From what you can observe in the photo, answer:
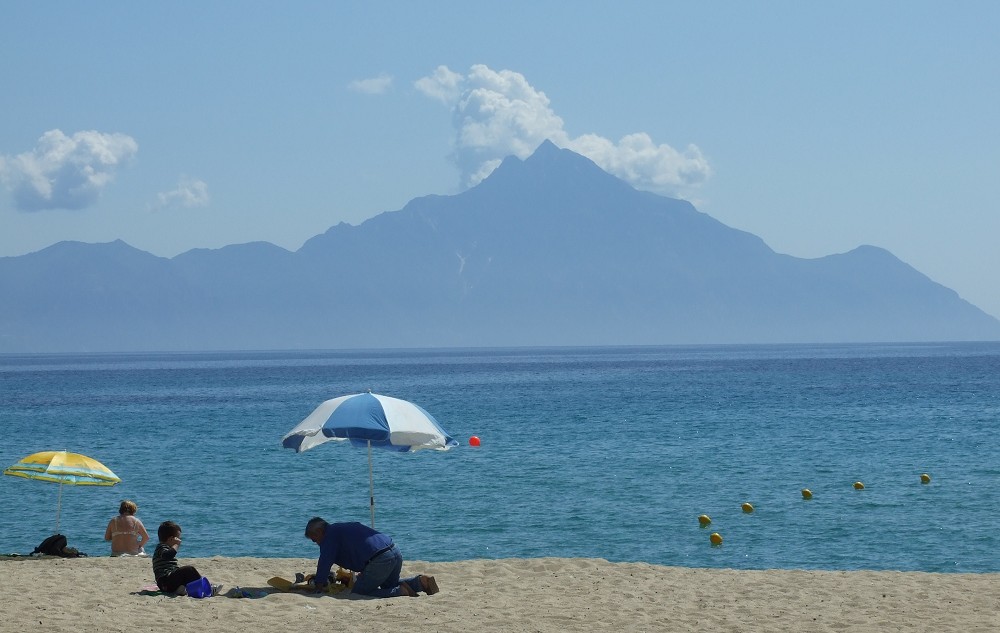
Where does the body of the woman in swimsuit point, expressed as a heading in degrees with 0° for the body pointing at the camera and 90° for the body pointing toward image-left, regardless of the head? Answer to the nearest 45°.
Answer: approximately 180°

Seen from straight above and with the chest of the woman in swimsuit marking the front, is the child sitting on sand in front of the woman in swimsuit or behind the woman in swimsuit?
behind

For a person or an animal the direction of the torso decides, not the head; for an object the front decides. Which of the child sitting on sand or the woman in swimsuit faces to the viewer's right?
the child sitting on sand

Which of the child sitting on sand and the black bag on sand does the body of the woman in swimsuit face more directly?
the black bag on sand

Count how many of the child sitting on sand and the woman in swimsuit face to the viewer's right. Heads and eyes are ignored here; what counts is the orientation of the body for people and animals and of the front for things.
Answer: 1

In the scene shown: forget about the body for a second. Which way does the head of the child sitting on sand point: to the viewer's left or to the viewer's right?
to the viewer's right

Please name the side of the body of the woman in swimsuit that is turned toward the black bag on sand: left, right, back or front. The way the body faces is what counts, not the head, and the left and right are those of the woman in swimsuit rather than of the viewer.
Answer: left

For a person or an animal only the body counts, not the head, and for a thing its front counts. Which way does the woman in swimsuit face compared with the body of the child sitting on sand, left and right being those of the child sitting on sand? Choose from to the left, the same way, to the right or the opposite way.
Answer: to the left

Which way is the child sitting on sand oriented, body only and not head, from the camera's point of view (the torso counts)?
to the viewer's right

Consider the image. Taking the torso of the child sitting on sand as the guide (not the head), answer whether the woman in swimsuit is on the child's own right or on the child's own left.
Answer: on the child's own left
